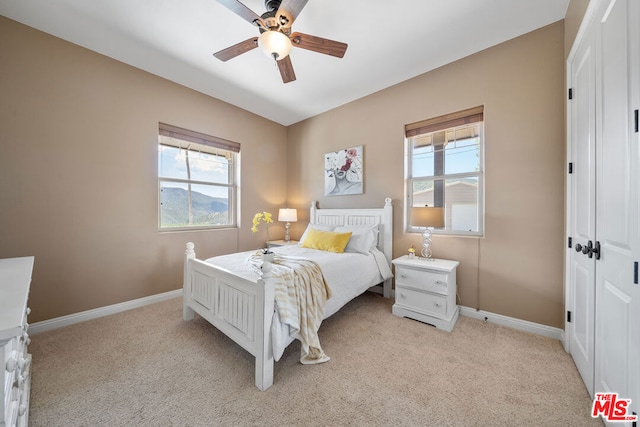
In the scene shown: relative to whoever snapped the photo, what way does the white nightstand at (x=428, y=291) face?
facing the viewer and to the left of the viewer

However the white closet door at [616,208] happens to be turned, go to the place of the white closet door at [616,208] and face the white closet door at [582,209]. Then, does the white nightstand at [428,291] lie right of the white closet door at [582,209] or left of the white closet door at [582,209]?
left

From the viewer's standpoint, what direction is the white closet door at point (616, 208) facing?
to the viewer's left

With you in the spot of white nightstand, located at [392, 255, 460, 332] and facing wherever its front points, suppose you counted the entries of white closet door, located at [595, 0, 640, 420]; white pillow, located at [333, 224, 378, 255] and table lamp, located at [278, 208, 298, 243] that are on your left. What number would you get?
1

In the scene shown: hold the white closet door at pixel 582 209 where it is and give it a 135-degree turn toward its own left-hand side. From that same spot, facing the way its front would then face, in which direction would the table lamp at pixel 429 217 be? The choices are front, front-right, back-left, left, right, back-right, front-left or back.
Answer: back-right

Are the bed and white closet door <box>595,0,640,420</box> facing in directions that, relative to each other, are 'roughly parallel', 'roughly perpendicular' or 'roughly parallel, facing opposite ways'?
roughly perpendicular

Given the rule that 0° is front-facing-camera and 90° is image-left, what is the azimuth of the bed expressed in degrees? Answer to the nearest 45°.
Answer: approximately 45°

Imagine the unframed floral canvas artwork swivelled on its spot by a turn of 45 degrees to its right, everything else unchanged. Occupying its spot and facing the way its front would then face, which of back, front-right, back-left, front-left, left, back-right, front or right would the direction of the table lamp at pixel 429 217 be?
back-left

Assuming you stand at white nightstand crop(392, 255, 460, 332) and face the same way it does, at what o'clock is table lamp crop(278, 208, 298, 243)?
The table lamp is roughly at 2 o'clock from the white nightstand.

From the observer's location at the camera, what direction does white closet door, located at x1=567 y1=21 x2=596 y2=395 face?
facing to the left of the viewer

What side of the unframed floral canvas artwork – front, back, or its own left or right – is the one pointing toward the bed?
front

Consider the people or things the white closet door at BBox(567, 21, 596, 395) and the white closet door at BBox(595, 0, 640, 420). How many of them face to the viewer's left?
2
